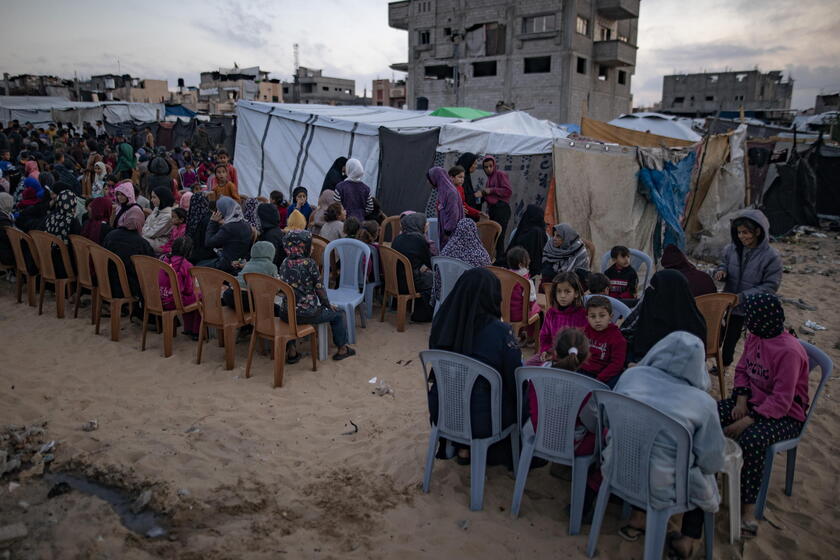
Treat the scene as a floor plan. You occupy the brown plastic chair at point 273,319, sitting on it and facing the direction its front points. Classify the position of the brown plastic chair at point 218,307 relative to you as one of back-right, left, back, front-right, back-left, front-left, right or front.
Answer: left

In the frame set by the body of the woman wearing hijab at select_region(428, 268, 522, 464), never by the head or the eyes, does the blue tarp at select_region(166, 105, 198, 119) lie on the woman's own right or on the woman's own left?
on the woman's own left

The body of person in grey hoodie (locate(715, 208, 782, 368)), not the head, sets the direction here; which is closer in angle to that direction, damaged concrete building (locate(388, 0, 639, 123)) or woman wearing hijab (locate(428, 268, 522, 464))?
the woman wearing hijab

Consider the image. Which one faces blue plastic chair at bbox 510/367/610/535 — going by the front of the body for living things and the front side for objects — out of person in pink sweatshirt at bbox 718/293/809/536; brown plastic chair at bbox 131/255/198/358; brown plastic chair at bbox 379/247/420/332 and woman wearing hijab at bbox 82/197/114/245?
the person in pink sweatshirt

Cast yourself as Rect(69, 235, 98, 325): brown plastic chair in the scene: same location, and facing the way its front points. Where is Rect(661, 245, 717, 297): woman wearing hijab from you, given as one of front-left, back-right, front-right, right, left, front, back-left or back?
right

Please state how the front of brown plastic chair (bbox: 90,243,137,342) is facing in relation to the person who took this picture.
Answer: facing away from the viewer and to the right of the viewer

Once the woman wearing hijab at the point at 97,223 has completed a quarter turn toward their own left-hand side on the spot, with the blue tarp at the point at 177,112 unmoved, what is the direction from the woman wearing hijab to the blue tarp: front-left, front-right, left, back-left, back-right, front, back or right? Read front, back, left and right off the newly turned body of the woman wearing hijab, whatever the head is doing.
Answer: front-right

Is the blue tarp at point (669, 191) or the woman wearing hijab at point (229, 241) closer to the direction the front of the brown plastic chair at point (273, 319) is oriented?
the blue tarp

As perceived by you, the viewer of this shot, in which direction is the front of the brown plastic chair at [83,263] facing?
facing away from the viewer and to the right of the viewer

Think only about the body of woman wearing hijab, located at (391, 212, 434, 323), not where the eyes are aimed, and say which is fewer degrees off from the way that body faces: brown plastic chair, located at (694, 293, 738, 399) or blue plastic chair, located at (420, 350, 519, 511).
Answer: the brown plastic chair

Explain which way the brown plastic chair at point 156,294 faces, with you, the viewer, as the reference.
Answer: facing away from the viewer and to the right of the viewer

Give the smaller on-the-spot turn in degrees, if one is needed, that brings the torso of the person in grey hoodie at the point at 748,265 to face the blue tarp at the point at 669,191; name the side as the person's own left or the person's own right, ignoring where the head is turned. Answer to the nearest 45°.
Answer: approximately 135° to the person's own right
